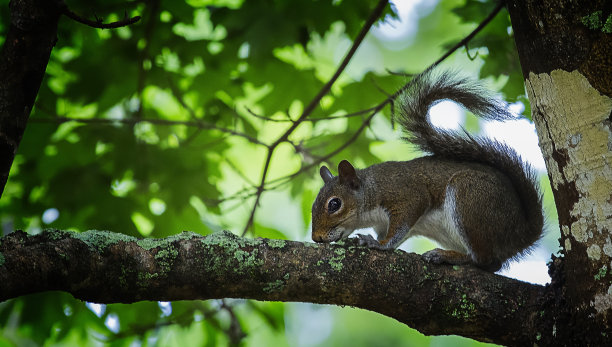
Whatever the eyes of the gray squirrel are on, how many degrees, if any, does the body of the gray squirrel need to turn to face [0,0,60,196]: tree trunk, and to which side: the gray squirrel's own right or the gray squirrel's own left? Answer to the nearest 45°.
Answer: approximately 45° to the gray squirrel's own left

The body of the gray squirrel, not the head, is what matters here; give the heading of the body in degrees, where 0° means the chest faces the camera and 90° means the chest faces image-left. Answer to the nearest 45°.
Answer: approximately 90°

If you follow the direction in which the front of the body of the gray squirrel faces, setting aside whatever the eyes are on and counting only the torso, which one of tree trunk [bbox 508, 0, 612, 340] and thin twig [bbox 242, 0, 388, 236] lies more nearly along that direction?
the thin twig

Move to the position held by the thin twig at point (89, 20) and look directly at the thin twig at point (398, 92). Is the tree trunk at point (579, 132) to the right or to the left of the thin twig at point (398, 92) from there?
right
